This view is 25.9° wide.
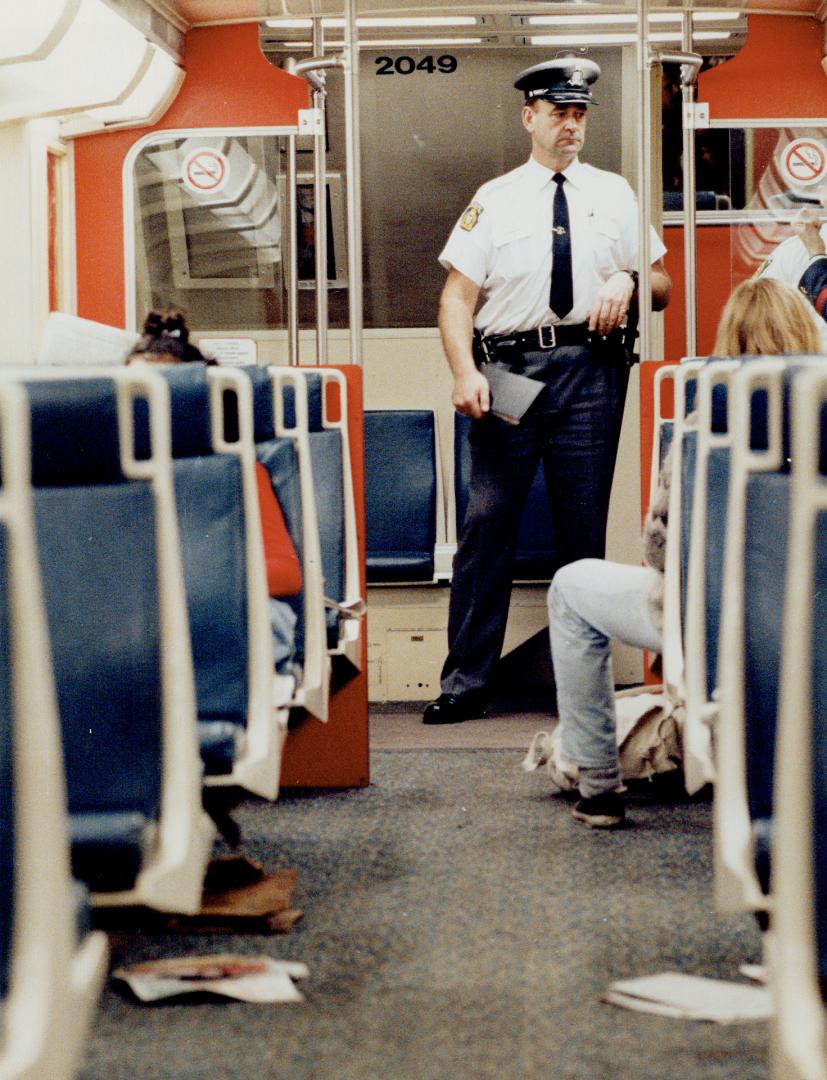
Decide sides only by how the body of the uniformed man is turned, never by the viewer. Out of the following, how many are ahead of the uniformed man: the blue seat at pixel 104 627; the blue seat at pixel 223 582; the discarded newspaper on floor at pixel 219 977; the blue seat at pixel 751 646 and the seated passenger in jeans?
5

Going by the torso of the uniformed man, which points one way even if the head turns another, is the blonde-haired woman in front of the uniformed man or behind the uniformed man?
in front

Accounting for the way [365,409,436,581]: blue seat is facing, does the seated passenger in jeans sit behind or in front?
in front

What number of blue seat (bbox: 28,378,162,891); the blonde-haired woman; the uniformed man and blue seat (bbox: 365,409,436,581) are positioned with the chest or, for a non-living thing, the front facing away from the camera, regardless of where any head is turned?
1

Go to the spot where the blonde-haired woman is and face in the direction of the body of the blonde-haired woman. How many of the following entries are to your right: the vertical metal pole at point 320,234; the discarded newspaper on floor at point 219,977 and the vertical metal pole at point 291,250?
0

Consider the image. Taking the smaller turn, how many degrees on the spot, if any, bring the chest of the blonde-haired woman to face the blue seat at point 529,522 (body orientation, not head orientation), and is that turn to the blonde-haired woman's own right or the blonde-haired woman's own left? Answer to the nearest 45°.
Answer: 0° — they already face it

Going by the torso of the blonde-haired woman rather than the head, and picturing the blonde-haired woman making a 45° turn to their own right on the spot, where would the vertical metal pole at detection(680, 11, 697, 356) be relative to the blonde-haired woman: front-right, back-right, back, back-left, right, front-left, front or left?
front-left

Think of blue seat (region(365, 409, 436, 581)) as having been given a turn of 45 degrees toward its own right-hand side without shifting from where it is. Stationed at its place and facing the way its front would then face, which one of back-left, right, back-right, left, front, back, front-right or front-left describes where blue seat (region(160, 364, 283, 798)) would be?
front-left

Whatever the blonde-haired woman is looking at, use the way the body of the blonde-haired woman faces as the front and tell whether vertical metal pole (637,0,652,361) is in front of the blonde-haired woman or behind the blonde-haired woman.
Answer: in front

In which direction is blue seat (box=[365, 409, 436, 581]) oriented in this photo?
toward the camera

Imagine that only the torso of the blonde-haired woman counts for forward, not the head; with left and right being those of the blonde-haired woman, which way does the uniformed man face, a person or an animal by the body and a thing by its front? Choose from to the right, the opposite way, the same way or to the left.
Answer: the opposite way

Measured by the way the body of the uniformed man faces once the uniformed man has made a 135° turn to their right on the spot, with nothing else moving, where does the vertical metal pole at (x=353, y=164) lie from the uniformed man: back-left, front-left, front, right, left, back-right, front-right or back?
left
